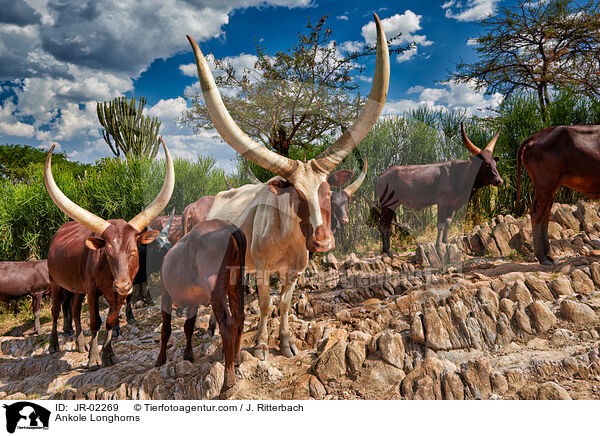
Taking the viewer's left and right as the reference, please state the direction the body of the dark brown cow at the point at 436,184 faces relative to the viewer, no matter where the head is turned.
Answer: facing to the right of the viewer

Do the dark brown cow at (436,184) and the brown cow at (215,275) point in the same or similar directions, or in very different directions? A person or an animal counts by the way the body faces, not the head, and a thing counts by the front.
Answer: very different directions

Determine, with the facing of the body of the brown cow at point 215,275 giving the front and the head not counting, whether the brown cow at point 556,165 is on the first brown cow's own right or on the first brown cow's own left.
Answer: on the first brown cow's own right

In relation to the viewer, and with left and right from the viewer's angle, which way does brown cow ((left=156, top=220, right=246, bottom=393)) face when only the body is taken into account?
facing away from the viewer and to the left of the viewer

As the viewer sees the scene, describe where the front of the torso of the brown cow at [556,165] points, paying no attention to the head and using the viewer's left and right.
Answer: facing to the right of the viewer

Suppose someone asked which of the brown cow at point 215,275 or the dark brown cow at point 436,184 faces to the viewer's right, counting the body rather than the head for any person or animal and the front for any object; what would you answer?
the dark brown cow

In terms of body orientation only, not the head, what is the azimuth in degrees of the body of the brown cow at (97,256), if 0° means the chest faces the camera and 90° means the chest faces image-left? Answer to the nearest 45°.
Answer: approximately 315°

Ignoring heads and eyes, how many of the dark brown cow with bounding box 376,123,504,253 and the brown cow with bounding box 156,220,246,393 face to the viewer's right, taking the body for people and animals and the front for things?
1

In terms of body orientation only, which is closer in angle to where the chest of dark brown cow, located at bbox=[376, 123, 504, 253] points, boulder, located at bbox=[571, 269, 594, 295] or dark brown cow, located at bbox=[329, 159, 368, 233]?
the boulder

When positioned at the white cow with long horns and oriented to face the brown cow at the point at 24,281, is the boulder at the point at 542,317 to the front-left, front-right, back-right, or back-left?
back-right

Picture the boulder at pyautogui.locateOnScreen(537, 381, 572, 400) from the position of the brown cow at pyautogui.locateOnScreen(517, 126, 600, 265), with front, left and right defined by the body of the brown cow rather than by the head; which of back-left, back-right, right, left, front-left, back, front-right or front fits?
right

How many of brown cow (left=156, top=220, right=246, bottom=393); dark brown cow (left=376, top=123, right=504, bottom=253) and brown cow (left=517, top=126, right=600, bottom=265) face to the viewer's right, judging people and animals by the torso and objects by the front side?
2
